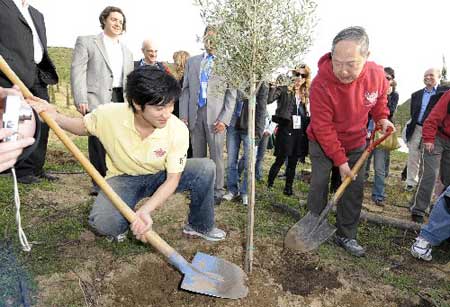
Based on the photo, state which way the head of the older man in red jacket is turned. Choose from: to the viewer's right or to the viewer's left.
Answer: to the viewer's left

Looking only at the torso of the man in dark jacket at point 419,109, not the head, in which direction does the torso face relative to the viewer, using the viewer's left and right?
facing the viewer

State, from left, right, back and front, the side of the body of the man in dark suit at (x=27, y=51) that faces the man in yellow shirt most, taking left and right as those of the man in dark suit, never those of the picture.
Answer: front

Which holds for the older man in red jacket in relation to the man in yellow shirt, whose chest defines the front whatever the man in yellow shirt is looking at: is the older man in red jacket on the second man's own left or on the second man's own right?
on the second man's own left

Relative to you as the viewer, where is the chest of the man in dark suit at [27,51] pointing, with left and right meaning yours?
facing the viewer and to the right of the viewer

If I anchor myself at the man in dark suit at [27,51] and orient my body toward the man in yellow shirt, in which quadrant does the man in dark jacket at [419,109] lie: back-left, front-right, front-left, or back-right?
front-left

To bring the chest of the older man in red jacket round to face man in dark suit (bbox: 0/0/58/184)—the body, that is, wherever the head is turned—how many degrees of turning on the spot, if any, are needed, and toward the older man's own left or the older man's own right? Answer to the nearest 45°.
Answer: approximately 90° to the older man's own right

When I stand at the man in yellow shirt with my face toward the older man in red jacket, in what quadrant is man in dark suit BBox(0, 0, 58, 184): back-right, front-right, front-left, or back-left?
back-left

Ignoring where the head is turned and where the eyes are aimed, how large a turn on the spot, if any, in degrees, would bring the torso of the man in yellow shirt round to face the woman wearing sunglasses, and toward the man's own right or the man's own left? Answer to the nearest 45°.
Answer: approximately 90° to the man's own left

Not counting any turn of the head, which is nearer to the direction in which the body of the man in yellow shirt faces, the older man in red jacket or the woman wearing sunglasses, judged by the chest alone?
the older man in red jacket

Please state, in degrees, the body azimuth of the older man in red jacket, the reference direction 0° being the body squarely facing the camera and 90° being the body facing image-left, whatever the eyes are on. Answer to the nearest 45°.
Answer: approximately 0°

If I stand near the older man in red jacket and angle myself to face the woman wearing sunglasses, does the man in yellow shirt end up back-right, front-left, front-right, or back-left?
back-left

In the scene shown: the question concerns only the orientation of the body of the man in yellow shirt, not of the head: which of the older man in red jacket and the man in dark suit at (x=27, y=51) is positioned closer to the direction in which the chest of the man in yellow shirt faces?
the older man in red jacket

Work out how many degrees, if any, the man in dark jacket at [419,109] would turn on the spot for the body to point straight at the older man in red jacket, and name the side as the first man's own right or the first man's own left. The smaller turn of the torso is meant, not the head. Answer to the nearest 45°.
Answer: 0° — they already face them

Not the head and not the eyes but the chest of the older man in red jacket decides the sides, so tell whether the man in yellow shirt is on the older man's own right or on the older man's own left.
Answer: on the older man's own right
